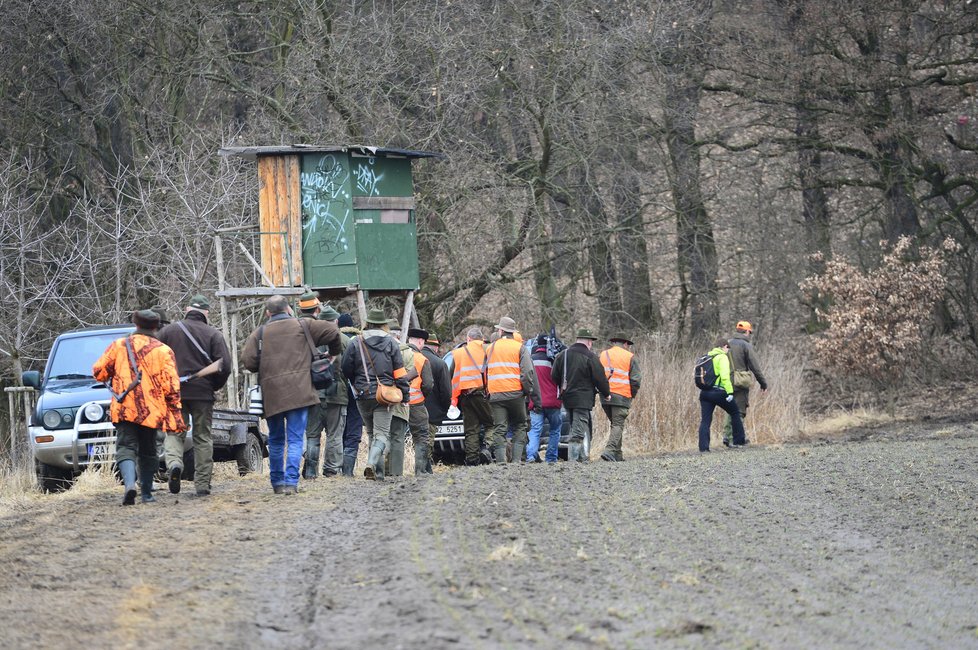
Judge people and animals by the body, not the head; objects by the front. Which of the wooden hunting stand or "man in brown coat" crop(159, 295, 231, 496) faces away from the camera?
the man in brown coat

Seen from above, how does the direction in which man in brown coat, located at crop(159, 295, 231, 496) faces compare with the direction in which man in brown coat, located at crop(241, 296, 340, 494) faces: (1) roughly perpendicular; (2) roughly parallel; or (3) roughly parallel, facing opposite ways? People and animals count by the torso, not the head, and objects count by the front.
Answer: roughly parallel

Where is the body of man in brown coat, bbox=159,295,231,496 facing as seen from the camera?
away from the camera

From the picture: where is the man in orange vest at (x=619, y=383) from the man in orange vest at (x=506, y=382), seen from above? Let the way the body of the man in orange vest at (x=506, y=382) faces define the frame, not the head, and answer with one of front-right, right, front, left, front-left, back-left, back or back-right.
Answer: front-right

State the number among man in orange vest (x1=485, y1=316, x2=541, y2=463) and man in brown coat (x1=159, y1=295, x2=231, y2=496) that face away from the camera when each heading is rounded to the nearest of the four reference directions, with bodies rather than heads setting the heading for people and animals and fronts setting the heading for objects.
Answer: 2

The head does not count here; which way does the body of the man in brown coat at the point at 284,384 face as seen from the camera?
away from the camera

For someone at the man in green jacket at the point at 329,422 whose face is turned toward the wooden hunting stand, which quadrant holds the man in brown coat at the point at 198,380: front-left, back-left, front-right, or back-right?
back-left

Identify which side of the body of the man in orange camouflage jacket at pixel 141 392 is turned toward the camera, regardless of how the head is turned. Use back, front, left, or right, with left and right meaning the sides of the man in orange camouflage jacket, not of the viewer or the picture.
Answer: back

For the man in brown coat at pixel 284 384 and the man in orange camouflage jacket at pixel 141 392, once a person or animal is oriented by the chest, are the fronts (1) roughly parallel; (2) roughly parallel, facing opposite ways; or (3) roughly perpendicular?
roughly parallel

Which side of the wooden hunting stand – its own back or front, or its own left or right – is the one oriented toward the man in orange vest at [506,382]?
front

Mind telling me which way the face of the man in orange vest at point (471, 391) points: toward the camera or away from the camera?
away from the camera

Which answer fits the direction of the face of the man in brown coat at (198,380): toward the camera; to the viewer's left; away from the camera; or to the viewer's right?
away from the camera

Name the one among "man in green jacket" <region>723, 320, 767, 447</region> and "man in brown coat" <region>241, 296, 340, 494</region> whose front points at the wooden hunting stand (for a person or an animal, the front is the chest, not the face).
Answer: the man in brown coat
